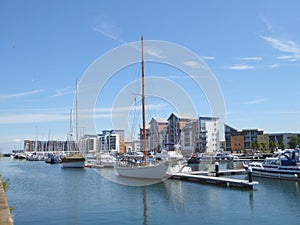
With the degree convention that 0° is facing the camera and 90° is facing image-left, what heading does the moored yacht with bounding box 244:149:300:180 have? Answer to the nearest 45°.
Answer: approximately 90°

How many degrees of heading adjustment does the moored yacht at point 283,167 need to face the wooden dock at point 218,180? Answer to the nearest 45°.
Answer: approximately 45° to its left
